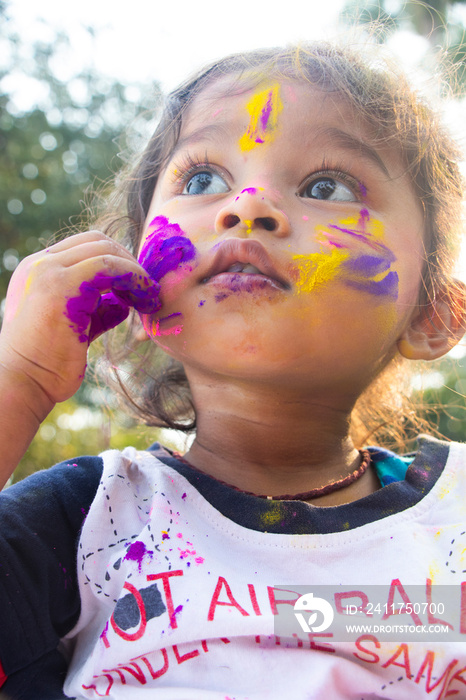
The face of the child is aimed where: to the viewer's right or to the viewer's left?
to the viewer's left

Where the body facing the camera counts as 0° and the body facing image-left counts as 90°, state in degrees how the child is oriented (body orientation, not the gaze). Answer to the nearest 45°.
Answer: approximately 0°
